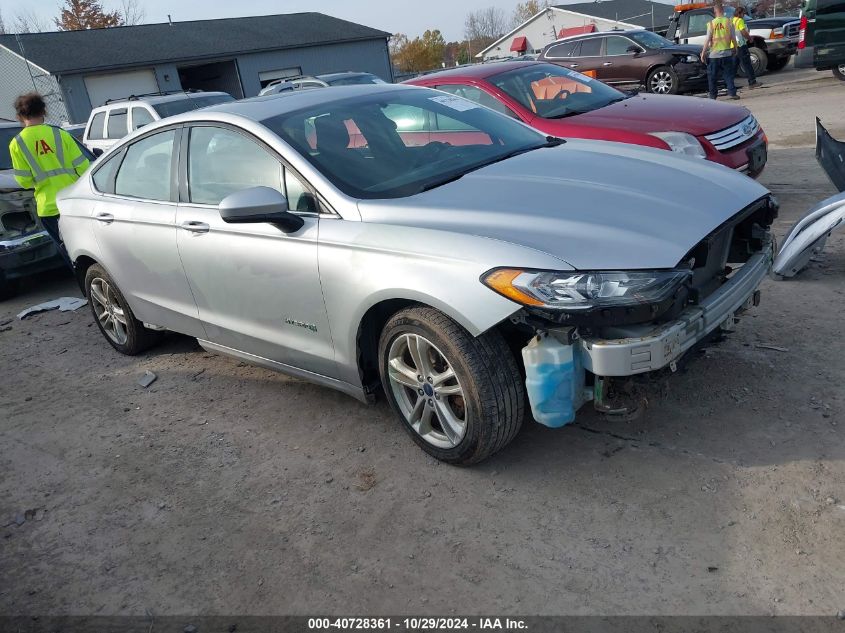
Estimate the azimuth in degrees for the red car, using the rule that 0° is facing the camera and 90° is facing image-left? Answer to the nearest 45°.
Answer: approximately 315°

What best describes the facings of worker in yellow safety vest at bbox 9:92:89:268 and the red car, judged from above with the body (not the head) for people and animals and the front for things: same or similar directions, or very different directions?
very different directions

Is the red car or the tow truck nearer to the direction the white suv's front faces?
the red car

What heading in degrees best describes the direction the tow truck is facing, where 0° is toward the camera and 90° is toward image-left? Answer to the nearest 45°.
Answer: approximately 315°

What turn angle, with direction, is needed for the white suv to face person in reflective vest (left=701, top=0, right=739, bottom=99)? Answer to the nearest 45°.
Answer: approximately 45° to its left

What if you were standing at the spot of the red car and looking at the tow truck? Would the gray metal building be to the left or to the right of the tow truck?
left

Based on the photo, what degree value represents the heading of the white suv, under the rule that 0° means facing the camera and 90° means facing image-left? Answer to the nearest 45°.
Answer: approximately 315°

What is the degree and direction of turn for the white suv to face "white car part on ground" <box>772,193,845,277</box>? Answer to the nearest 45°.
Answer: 0° — it already faces it

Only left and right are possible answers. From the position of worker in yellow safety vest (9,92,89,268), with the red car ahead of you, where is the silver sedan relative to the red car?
right

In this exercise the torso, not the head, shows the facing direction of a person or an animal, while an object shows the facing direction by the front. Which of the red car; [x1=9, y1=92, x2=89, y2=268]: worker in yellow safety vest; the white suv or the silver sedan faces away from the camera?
the worker in yellow safety vest
